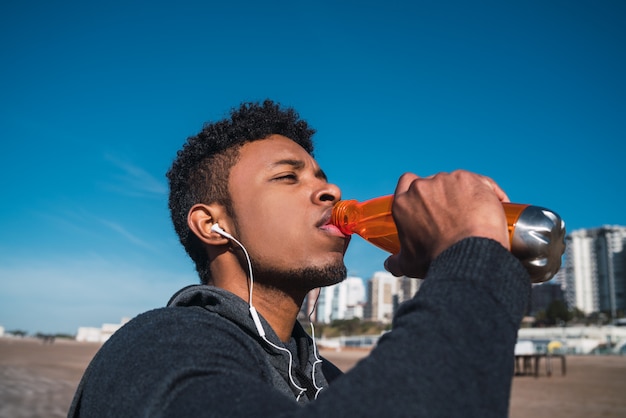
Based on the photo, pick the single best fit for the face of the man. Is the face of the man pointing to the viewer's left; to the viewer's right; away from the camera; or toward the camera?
to the viewer's right

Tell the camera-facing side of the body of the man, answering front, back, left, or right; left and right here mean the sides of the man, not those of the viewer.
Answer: right
